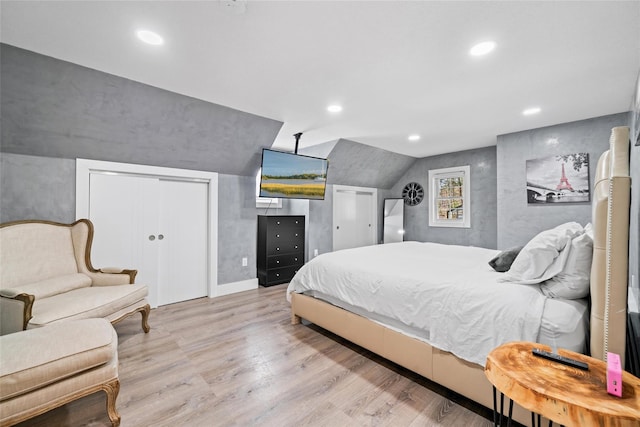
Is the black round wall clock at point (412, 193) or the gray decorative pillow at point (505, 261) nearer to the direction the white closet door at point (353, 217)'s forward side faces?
the gray decorative pillow

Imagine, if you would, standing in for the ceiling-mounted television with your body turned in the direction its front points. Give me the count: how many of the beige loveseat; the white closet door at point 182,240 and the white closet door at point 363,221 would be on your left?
1

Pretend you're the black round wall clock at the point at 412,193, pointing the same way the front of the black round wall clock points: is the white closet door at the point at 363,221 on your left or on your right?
on your right

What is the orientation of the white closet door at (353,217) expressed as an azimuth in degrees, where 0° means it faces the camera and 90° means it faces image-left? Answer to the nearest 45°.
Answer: approximately 315°

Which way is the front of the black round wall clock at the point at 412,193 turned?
toward the camera

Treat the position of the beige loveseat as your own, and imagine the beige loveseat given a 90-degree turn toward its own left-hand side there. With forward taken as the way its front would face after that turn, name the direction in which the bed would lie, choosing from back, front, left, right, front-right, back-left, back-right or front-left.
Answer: right

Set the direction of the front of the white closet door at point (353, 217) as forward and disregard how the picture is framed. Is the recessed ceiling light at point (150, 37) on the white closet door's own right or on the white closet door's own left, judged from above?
on the white closet door's own right

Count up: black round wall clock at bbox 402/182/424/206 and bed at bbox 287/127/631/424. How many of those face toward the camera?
1

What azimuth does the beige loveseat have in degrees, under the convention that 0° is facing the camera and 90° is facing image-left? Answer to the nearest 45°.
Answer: approximately 315°

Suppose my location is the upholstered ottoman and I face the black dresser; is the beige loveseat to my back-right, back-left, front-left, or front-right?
front-left

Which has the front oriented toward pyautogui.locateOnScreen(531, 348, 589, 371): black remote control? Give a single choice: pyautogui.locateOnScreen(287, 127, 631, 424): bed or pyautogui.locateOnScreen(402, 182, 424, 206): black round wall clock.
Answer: the black round wall clock

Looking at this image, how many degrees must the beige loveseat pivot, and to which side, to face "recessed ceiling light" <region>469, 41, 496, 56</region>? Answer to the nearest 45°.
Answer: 0° — it already faces it

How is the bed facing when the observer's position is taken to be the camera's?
facing away from the viewer and to the left of the viewer

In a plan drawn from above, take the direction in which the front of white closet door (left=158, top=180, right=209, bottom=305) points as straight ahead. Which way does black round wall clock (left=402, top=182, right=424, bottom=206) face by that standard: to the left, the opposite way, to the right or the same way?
to the right

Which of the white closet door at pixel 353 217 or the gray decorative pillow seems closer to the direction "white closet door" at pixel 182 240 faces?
the gray decorative pillow

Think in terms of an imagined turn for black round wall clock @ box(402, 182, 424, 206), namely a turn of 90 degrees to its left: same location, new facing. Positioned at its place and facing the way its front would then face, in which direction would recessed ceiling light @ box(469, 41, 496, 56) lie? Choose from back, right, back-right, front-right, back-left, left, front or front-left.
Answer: right

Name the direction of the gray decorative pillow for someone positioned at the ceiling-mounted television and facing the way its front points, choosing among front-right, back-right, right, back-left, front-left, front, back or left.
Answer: front

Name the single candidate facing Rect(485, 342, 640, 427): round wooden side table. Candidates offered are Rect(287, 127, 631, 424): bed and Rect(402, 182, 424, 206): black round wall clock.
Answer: the black round wall clock
